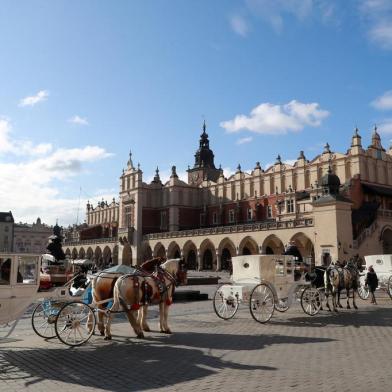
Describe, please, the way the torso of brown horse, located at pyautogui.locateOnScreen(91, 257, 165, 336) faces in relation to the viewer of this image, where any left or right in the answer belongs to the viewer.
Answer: facing to the right of the viewer

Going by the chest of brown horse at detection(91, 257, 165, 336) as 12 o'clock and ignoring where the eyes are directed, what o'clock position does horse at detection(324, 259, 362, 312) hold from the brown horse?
The horse is roughly at 11 o'clock from the brown horse.

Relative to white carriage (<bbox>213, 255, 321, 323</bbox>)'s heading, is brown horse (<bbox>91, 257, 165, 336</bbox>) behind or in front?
behind

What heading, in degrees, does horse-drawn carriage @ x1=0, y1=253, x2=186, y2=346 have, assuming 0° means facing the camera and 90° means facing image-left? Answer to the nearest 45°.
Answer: approximately 225°

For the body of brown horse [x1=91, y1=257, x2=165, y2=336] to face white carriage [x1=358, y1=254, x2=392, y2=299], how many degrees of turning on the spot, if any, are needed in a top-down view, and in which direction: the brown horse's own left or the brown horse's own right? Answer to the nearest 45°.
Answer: approximately 45° to the brown horse's own left

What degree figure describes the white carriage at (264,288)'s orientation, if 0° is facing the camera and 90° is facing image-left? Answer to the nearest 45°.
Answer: approximately 225°

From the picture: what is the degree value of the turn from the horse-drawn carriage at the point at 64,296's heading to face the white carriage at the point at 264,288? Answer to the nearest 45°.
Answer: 0° — it already faces it
